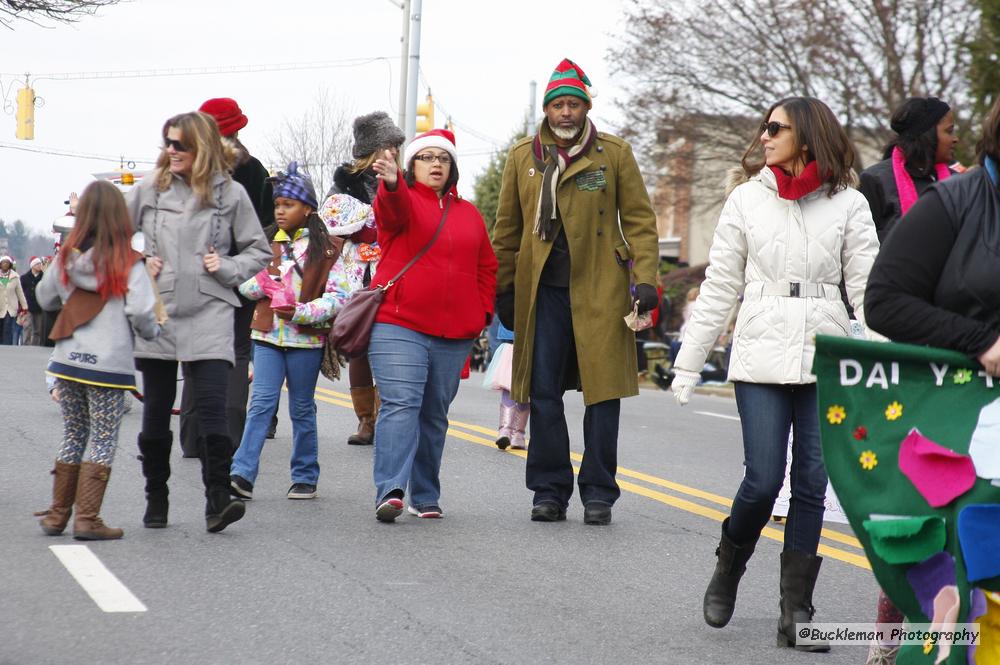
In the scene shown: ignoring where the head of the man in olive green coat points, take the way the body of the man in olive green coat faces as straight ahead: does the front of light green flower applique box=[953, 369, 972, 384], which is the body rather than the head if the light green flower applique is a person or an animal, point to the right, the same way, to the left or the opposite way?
the same way

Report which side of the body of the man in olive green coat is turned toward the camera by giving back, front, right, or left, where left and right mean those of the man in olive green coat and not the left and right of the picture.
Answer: front

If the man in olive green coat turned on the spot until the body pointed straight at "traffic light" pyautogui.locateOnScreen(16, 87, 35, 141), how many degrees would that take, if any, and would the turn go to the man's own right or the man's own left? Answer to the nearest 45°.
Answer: approximately 135° to the man's own right

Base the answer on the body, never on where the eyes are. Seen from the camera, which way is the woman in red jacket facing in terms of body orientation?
toward the camera

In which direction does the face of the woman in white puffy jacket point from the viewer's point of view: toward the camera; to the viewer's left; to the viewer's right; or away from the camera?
to the viewer's left

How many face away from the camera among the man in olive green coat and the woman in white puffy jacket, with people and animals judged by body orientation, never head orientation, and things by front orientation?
0

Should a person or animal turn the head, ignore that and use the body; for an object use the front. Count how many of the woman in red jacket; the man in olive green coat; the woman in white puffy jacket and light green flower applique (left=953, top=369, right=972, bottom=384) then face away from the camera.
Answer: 0

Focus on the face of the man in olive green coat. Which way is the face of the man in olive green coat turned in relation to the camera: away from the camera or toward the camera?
toward the camera

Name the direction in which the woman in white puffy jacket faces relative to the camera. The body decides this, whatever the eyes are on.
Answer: toward the camera

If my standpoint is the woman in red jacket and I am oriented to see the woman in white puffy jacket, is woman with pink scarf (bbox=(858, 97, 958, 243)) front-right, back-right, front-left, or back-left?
front-left

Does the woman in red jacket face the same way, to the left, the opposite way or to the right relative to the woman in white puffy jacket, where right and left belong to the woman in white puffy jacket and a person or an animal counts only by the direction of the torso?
the same way
